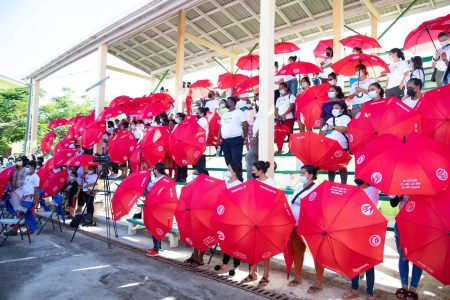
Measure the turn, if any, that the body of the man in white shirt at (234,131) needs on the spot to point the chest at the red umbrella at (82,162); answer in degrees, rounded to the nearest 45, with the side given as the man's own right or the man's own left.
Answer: approximately 90° to the man's own right

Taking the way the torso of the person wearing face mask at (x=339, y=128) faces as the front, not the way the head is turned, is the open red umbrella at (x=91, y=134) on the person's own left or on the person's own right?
on the person's own right

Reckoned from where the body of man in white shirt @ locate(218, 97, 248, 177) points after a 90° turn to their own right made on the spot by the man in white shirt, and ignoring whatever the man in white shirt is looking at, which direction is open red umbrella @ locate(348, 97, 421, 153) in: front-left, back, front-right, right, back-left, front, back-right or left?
back

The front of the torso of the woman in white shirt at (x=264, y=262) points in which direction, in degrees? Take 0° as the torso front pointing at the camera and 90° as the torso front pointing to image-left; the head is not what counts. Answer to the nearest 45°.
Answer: approximately 45°

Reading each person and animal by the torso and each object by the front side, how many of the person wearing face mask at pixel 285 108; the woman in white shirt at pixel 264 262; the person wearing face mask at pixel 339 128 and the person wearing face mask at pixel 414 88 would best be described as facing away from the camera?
0

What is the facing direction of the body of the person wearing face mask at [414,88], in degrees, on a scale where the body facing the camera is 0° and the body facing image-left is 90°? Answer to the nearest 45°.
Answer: approximately 45°

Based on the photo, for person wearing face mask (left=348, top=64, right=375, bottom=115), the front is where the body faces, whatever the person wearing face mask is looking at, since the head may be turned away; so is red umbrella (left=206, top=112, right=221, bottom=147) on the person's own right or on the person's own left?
on the person's own right

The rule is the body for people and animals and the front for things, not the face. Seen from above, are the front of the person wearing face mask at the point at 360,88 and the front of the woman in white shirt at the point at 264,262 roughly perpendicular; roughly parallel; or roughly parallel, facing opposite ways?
roughly parallel

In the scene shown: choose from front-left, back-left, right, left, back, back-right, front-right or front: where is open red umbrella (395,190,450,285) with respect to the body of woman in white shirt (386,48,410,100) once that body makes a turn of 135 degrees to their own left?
right

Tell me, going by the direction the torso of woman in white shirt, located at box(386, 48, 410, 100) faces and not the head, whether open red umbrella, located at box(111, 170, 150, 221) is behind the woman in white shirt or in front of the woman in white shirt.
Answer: in front

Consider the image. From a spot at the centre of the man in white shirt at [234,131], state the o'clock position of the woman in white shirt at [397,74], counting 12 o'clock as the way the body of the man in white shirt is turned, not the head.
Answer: The woman in white shirt is roughly at 8 o'clock from the man in white shirt.

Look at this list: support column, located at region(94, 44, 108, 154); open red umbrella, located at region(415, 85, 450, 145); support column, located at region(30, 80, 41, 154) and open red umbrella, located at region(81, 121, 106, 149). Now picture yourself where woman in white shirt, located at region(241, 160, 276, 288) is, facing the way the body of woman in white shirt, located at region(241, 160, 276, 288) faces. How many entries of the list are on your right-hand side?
3

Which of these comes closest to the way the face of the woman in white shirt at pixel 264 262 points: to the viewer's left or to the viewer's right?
to the viewer's left

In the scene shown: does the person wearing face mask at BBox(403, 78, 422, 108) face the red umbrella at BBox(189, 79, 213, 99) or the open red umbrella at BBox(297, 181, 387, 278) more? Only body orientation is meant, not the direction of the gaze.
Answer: the open red umbrella

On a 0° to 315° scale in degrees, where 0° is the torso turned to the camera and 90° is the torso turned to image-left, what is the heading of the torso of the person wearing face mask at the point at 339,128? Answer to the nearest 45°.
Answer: approximately 45°

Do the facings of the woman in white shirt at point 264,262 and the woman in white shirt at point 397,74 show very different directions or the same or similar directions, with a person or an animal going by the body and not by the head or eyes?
same or similar directions

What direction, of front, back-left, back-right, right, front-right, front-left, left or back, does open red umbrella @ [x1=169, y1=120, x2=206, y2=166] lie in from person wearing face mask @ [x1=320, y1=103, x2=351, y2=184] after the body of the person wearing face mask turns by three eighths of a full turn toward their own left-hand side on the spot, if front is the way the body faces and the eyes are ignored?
back
